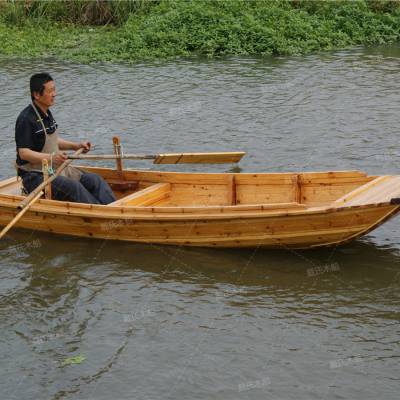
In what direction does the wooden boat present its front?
to the viewer's right
